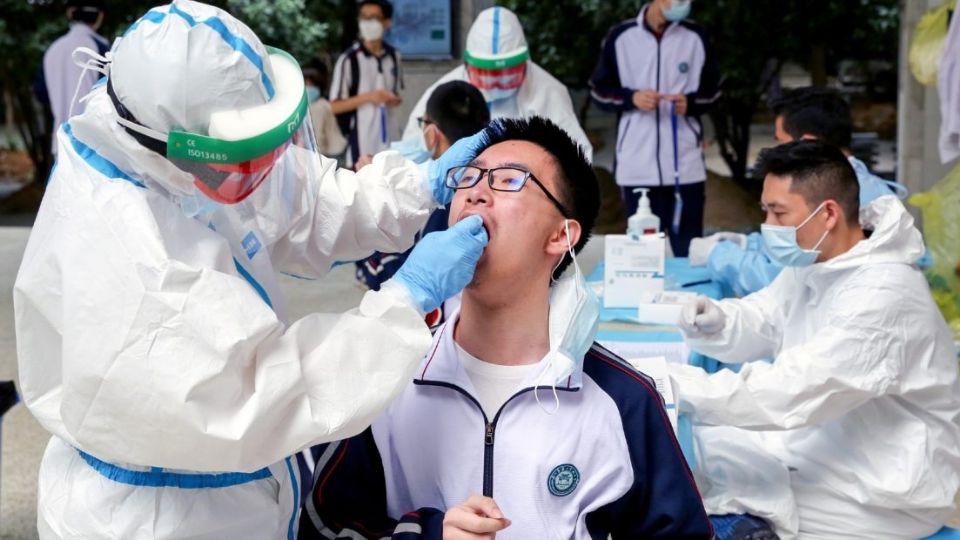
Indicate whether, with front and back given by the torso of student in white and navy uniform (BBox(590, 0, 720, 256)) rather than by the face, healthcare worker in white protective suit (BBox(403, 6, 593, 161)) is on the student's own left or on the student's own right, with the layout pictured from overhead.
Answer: on the student's own right

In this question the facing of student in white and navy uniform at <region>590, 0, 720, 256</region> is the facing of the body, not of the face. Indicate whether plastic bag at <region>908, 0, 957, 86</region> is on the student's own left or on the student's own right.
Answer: on the student's own left

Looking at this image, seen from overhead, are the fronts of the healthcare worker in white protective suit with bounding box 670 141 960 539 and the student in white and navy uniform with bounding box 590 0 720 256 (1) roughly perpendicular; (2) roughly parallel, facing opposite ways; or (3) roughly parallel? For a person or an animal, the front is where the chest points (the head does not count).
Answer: roughly perpendicular

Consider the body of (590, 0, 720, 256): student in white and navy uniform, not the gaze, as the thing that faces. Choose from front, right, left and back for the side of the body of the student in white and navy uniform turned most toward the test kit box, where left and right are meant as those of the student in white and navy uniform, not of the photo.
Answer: front

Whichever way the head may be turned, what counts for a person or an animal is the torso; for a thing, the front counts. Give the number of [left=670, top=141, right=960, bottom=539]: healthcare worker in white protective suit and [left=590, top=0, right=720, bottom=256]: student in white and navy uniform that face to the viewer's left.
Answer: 1

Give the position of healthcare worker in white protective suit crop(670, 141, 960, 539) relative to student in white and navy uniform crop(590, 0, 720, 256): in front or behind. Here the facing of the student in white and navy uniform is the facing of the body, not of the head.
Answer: in front

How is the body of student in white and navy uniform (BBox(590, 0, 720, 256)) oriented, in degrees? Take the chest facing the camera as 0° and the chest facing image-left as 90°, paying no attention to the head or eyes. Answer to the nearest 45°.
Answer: approximately 0°

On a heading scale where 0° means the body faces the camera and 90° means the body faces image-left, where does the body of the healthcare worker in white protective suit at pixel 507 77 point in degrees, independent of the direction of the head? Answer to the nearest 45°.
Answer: approximately 0°

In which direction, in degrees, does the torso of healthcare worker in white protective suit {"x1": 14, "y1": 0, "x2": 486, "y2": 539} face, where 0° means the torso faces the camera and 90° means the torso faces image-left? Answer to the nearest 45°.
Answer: approximately 315°

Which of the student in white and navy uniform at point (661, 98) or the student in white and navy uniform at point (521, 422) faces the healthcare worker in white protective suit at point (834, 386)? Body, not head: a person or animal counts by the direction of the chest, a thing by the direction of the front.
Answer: the student in white and navy uniform at point (661, 98)
